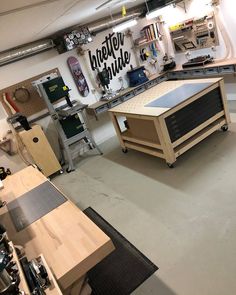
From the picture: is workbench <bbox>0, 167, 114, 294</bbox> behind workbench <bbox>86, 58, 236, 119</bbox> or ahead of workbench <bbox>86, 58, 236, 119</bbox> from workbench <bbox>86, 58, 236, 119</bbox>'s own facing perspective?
ahead

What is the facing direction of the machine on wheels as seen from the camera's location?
facing the viewer and to the right of the viewer

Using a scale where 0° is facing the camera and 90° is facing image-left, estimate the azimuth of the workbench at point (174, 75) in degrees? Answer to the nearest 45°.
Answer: approximately 0°

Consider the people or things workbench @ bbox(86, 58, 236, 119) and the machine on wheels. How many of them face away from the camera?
0

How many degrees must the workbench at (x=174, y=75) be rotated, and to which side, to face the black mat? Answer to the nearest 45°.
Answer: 0° — it already faces it

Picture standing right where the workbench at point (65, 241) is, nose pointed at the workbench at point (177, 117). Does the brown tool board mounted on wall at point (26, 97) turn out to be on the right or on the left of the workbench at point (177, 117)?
left

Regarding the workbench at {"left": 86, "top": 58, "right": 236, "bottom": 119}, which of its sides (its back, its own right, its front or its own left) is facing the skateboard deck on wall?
right

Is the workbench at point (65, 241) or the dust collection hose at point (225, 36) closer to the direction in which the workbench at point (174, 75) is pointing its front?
the workbench

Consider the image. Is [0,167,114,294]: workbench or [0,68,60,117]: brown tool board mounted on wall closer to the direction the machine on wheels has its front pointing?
the workbench

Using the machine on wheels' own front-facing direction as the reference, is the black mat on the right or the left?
on its right
